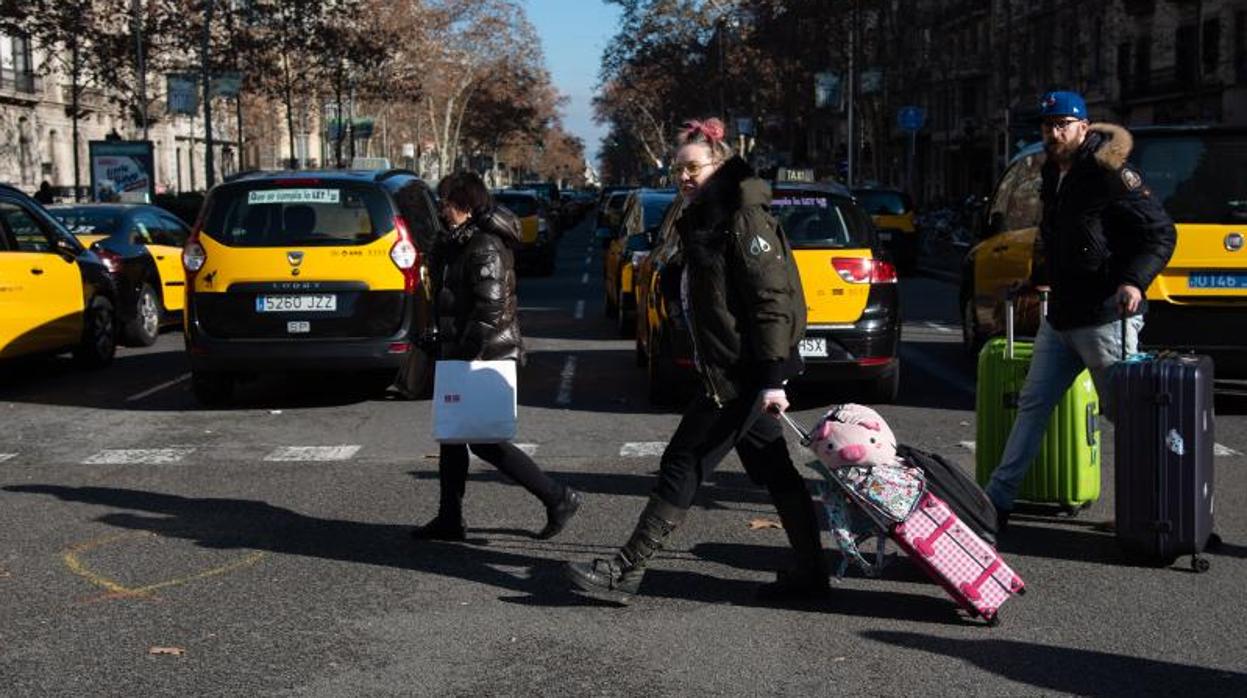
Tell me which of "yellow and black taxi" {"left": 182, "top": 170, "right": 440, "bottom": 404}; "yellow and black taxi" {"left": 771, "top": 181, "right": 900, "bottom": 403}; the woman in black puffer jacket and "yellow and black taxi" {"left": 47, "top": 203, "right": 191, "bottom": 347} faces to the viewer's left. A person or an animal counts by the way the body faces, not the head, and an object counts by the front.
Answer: the woman in black puffer jacket

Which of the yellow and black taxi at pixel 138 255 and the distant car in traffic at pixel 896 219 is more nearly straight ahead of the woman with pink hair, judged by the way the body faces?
the yellow and black taxi

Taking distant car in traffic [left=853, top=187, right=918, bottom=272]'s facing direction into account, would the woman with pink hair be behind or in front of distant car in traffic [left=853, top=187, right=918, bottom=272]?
behind

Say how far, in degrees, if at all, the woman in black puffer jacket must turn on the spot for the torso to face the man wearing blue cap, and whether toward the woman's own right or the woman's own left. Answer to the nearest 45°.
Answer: approximately 180°

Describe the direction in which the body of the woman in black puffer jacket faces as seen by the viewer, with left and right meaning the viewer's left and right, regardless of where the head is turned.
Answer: facing to the left of the viewer

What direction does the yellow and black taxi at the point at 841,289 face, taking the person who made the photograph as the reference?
facing away from the viewer

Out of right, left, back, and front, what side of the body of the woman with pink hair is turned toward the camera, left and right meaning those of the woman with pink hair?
left

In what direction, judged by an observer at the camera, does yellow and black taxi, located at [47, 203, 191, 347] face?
facing away from the viewer and to the right of the viewer

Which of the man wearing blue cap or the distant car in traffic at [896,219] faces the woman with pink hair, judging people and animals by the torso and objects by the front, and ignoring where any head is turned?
the man wearing blue cap

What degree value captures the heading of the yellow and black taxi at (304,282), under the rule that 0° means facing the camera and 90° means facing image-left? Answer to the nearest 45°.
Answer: approximately 180°

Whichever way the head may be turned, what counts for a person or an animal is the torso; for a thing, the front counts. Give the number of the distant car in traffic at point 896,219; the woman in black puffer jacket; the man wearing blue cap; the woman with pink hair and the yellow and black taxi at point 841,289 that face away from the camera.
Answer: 2

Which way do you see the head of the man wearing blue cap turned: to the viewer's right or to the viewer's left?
to the viewer's left

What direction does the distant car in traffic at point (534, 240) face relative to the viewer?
away from the camera

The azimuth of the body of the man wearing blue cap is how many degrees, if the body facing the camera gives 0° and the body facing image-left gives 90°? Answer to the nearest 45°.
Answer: approximately 45°

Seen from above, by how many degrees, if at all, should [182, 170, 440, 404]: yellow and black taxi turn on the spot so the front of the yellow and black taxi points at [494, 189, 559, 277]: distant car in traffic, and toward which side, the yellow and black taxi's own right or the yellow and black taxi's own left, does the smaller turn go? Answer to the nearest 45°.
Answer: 0° — it already faces it

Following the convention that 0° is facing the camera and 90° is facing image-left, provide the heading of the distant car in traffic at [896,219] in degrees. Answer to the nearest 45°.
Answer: approximately 180°

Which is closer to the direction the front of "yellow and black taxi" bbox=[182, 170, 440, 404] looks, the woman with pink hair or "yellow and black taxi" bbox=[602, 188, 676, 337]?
the yellow and black taxi
